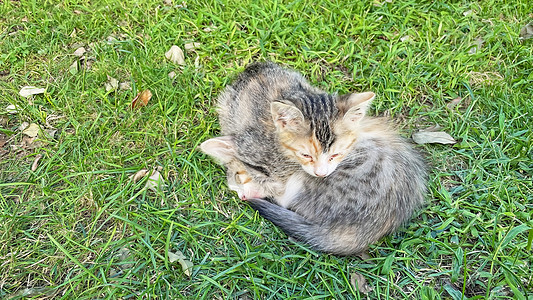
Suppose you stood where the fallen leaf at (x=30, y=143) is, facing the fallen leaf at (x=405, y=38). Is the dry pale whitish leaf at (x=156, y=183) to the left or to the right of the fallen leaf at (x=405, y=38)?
right

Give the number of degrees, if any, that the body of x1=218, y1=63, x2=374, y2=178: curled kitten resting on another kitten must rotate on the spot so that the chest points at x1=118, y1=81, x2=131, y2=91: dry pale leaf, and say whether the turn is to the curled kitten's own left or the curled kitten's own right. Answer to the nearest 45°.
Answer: approximately 135° to the curled kitten's own right

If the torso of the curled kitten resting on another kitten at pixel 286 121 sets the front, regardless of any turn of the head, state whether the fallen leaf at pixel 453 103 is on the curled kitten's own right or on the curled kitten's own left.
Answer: on the curled kitten's own left

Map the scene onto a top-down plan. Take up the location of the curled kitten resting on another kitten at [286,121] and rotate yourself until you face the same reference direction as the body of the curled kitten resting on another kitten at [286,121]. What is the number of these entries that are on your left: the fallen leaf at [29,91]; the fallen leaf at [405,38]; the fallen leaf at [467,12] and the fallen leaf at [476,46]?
3

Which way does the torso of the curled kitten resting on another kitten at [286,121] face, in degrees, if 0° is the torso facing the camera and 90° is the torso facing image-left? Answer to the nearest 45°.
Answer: approximately 315°

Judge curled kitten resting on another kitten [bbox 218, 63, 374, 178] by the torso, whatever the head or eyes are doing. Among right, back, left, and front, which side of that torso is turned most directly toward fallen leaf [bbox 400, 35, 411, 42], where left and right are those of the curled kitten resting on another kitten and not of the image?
left

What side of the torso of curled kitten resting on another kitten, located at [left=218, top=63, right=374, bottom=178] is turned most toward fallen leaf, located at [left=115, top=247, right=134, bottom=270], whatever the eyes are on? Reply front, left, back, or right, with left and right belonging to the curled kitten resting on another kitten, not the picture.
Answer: right

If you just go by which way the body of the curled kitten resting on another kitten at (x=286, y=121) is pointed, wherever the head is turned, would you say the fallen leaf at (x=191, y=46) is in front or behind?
behind

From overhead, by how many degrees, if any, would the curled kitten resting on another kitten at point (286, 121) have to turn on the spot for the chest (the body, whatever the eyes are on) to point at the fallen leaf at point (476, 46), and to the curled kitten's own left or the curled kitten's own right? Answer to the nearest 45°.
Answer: approximately 90° to the curled kitten's own left

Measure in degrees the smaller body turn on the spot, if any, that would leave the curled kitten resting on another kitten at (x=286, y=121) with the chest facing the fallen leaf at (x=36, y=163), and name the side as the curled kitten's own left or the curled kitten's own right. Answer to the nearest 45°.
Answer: approximately 135° to the curled kitten's own right

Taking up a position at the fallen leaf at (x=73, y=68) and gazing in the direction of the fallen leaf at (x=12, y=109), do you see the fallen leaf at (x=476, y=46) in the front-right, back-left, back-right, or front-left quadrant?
back-left

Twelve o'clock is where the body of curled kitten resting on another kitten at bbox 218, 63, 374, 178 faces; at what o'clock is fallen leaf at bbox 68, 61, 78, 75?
The fallen leaf is roughly at 5 o'clock from the curled kitten resting on another kitten.

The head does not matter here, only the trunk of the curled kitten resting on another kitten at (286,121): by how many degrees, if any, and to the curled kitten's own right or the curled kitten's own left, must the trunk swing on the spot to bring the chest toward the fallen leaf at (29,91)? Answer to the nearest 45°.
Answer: approximately 135° to the curled kitten's own right

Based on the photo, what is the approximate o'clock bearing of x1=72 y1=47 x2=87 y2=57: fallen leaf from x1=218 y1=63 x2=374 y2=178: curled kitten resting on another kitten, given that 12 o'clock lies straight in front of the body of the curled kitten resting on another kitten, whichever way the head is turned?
The fallen leaf is roughly at 5 o'clock from the curled kitten resting on another kitten.

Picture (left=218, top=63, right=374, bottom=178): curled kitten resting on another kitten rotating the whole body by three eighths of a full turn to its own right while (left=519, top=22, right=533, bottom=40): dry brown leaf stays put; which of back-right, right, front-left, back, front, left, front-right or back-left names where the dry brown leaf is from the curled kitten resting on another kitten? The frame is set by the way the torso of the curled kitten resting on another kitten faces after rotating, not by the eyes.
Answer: back-right

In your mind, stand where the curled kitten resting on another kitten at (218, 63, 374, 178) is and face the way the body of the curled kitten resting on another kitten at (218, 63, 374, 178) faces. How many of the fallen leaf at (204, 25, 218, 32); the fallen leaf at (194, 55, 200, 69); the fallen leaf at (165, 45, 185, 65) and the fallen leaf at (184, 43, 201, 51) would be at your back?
4

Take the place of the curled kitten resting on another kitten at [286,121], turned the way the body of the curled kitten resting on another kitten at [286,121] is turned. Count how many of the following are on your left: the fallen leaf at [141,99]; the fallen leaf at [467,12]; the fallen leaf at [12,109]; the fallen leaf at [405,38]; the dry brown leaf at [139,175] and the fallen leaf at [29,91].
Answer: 2
